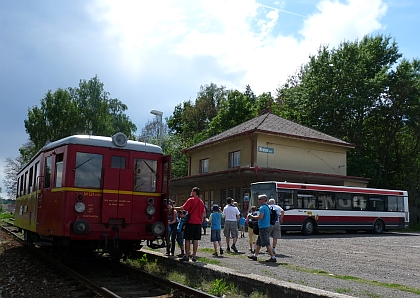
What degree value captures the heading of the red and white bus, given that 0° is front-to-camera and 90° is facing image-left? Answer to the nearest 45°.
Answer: approximately 45°

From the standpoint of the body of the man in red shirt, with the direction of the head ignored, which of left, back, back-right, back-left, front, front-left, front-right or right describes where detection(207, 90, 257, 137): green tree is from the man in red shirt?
front-right

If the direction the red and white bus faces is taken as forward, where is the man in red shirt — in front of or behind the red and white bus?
in front

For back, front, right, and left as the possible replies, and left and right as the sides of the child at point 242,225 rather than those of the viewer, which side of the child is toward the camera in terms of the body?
back

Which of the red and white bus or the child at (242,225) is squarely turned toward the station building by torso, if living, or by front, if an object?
the child

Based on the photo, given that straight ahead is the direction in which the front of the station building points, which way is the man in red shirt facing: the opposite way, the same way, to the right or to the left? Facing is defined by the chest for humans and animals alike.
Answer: to the right

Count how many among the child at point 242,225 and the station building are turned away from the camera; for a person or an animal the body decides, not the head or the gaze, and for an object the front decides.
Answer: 1

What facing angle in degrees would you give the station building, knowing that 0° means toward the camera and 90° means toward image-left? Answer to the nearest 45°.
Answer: approximately 45°

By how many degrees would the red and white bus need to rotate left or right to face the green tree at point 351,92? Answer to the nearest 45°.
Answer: approximately 135° to its right

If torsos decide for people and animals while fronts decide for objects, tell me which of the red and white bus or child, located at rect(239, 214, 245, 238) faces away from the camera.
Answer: the child

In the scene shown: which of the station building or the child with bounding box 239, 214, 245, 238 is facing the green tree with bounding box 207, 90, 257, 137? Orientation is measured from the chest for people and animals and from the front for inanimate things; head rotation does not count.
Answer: the child

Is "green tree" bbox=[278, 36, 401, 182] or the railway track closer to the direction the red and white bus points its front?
the railway track

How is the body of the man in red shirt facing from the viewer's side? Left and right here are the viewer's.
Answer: facing away from the viewer and to the left of the viewer

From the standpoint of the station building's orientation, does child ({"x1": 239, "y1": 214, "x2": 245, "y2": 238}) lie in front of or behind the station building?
in front

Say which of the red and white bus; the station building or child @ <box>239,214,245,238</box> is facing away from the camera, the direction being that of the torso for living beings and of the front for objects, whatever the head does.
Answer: the child

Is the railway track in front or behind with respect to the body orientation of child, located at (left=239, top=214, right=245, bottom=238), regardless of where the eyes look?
behind
